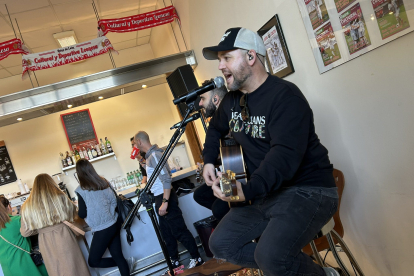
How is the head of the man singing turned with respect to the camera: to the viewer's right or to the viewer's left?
to the viewer's left

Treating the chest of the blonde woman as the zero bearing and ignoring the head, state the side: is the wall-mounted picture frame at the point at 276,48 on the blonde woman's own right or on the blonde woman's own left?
on the blonde woman's own right

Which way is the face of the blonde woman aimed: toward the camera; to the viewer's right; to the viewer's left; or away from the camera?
away from the camera

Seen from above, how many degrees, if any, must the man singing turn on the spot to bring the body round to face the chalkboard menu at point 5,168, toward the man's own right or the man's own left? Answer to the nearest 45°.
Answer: approximately 90° to the man's own right

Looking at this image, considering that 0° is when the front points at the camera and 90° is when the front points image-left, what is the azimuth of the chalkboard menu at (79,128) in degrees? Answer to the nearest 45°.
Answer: approximately 0°

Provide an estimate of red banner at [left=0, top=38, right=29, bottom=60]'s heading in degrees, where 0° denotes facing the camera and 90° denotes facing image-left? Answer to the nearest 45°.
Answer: approximately 0°

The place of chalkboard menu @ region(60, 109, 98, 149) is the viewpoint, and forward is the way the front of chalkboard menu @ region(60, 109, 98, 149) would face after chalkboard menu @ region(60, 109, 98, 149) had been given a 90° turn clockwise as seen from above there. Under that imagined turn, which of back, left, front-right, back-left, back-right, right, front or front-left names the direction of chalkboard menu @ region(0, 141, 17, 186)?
front

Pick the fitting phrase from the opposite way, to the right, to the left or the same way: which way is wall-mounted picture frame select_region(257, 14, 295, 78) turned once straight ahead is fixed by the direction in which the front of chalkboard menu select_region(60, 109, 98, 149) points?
to the right

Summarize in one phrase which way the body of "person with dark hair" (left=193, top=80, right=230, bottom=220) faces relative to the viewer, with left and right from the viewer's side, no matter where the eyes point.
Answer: facing to the left of the viewer

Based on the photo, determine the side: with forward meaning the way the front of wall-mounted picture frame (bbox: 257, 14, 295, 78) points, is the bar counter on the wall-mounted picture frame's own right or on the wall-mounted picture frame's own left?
on the wall-mounted picture frame's own right

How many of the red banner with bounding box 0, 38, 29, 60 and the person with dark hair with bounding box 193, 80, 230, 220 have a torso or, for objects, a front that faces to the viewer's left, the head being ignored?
1
